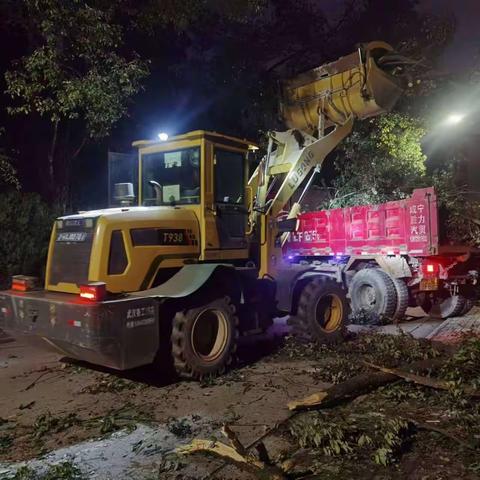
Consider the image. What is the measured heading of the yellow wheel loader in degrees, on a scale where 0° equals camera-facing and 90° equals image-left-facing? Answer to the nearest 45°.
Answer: approximately 225°

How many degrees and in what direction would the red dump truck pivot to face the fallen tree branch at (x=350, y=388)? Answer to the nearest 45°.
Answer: approximately 135° to its left

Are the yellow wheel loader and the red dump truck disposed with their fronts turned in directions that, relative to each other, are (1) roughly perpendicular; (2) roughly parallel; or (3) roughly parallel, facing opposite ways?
roughly perpendicular

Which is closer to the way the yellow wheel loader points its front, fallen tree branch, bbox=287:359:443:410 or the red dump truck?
the red dump truck

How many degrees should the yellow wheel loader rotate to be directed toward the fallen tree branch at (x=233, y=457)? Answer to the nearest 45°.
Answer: approximately 135° to its right

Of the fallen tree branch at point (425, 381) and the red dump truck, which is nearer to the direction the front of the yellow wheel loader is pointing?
the red dump truck

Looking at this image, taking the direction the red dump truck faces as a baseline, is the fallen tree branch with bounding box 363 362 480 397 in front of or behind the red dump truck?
behind

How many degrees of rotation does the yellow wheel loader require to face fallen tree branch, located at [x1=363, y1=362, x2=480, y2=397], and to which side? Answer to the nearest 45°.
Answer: approximately 90° to its right

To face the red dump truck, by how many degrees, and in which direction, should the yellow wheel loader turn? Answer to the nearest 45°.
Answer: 0° — it already faces it

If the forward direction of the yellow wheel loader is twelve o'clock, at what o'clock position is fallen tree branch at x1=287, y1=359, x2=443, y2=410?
The fallen tree branch is roughly at 3 o'clock from the yellow wheel loader.
